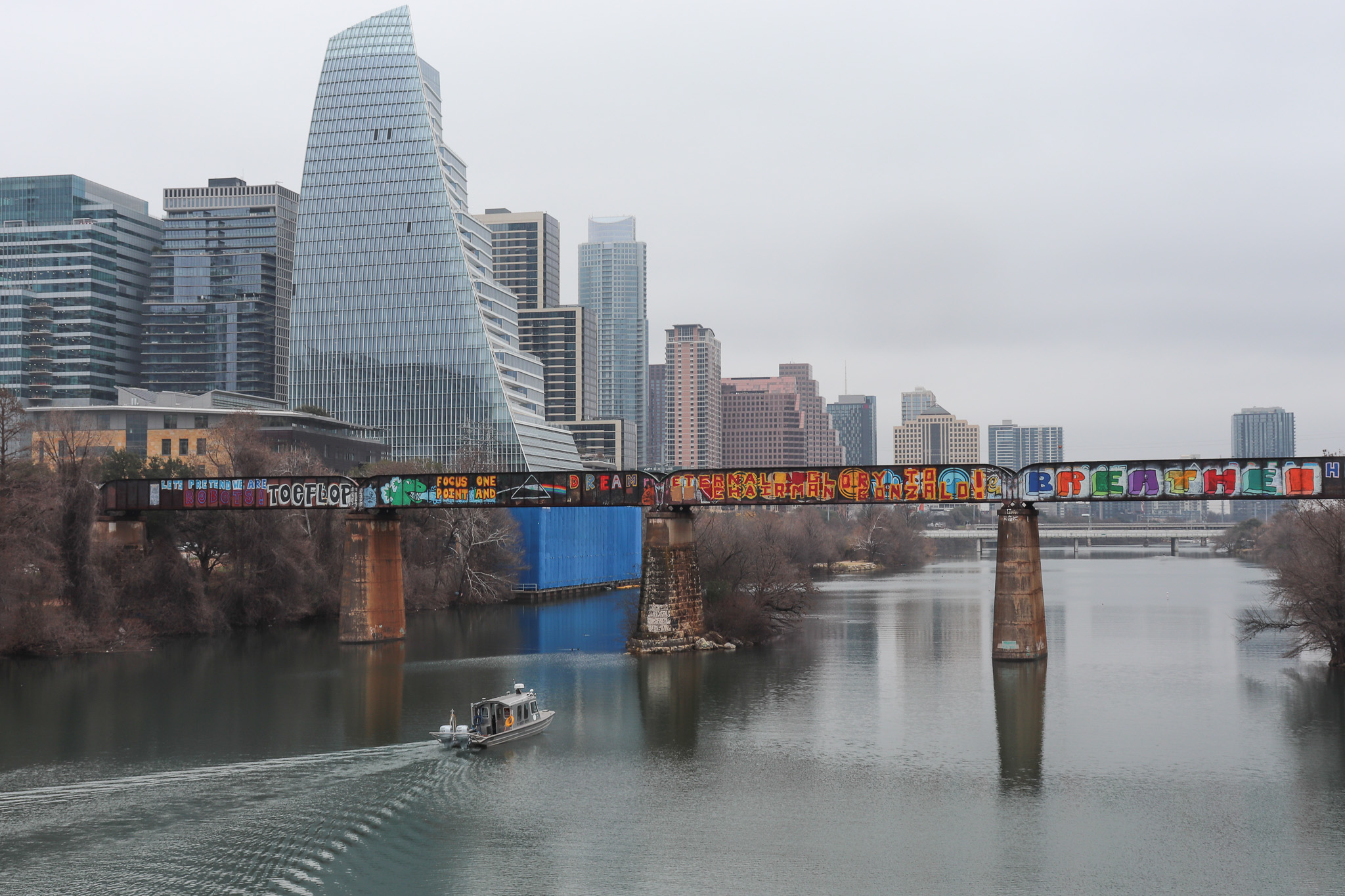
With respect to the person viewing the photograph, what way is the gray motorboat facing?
facing away from the viewer and to the right of the viewer
